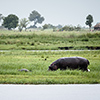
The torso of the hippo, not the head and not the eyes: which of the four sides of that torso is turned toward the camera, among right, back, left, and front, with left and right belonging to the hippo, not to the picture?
left
